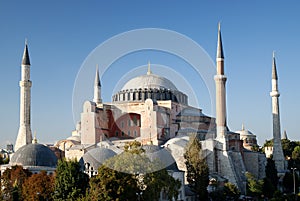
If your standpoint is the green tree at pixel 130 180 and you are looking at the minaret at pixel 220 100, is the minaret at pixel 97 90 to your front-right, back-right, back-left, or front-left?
front-left
